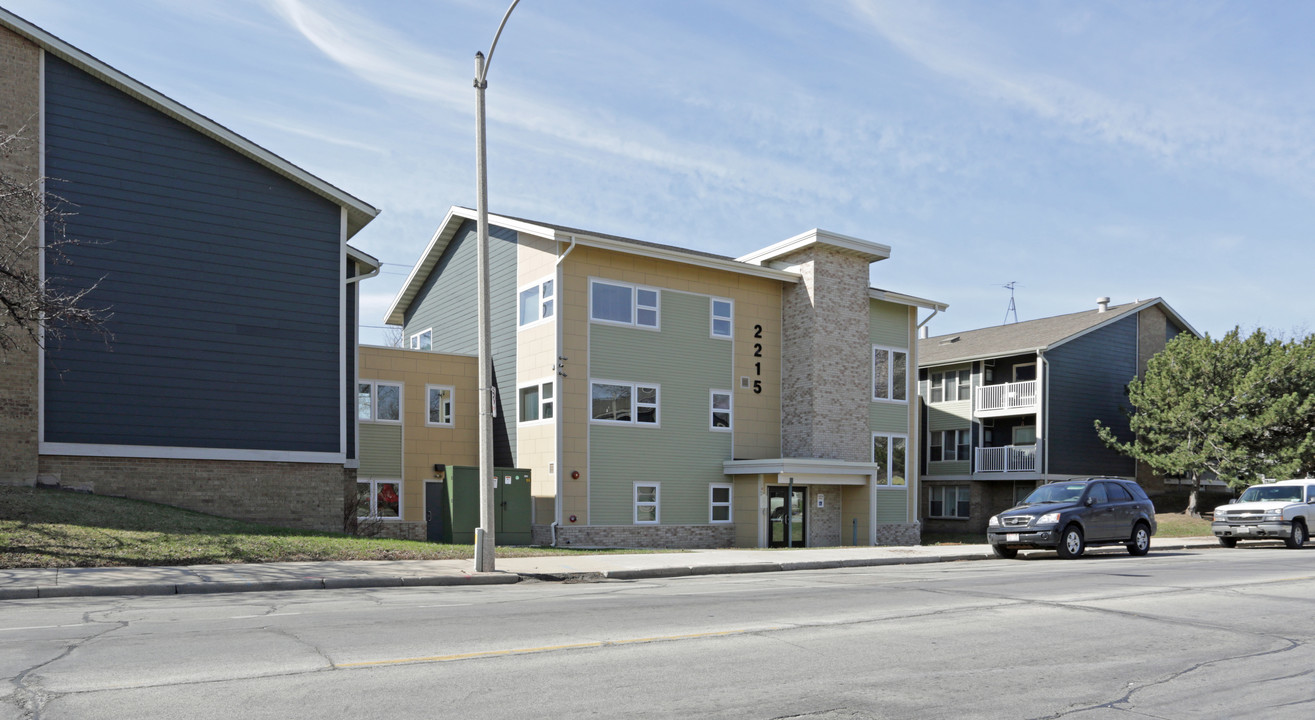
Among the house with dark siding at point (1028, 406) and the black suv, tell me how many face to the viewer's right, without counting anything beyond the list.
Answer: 0

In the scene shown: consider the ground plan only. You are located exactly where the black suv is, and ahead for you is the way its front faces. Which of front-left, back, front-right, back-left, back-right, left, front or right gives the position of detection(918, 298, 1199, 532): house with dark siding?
back-right

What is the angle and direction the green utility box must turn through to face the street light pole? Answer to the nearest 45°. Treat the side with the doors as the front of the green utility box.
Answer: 0° — it already faces it

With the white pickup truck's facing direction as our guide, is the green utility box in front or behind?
in front

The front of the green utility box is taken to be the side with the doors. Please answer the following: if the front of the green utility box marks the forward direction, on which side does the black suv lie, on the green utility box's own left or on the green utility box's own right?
on the green utility box's own left

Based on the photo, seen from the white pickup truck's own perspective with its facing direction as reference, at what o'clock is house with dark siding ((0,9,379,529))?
The house with dark siding is roughly at 12 o'clock from the white pickup truck.

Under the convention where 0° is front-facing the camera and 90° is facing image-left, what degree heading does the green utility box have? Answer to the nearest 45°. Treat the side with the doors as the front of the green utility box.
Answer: approximately 0°

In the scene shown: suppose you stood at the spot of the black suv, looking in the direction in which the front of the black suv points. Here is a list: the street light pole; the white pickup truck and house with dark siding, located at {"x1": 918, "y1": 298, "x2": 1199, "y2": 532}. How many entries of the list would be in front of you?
1

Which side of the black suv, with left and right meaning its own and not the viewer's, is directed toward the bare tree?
front

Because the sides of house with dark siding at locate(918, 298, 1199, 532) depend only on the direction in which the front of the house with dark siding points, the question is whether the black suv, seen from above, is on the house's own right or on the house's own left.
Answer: on the house's own left

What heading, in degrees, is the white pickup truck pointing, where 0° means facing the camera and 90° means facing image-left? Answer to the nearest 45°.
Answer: approximately 45°
